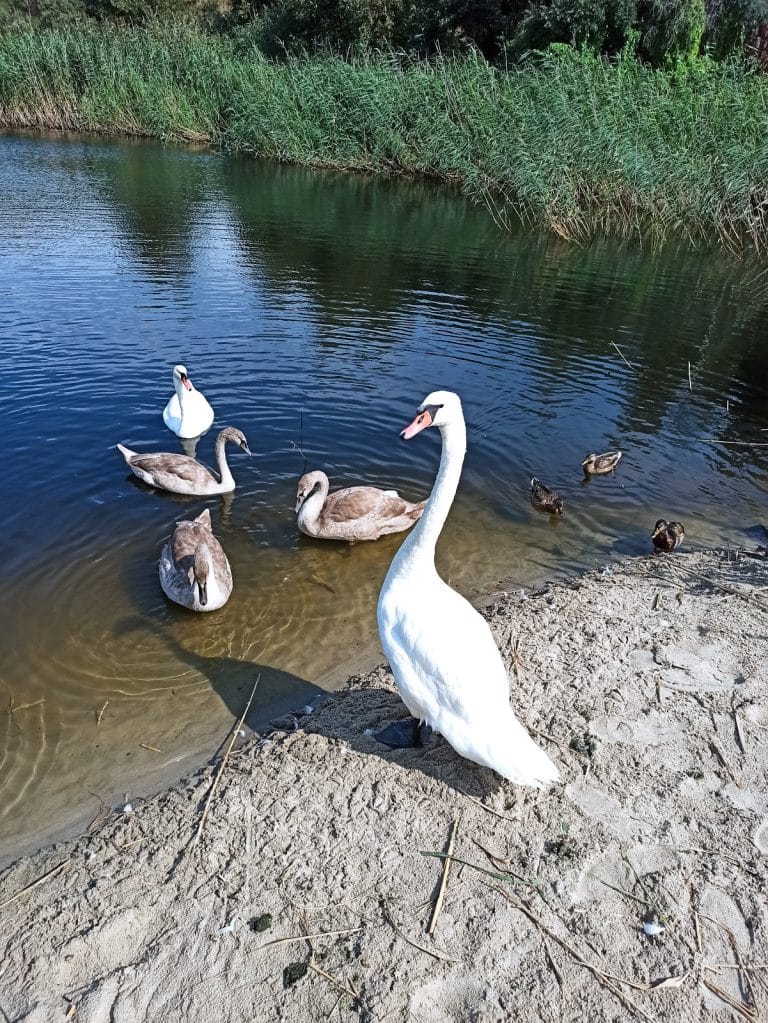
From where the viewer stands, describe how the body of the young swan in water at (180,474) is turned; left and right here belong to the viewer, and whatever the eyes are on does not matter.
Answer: facing to the right of the viewer

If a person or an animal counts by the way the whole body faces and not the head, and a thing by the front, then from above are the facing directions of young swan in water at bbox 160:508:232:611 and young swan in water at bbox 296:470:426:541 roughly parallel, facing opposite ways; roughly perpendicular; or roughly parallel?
roughly perpendicular

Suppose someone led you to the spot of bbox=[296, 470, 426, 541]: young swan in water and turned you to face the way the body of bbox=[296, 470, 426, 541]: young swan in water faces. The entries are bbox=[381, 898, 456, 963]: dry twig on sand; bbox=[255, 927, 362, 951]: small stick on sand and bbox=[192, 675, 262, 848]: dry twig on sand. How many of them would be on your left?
3

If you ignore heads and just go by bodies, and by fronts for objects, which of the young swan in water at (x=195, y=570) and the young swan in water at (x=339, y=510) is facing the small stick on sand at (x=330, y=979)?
the young swan in water at (x=195, y=570)

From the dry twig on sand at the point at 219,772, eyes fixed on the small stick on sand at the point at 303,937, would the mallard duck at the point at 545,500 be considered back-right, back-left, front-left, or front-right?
back-left

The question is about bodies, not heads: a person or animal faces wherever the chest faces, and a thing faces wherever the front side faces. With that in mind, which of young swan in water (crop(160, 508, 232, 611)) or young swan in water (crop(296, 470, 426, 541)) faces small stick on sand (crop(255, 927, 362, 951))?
young swan in water (crop(160, 508, 232, 611))

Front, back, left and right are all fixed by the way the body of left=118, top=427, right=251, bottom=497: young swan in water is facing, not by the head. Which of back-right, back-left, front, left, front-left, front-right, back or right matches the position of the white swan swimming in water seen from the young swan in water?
left

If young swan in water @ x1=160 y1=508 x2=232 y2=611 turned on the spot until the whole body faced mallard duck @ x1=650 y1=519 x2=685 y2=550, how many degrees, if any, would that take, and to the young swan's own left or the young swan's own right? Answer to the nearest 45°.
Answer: approximately 90° to the young swan's own left

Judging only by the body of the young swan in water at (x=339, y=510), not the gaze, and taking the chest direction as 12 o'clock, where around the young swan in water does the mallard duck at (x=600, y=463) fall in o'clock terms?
The mallard duck is roughly at 5 o'clock from the young swan in water.

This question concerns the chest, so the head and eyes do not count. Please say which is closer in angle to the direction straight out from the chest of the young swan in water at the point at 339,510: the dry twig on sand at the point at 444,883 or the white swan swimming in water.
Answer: the white swan swimming in water

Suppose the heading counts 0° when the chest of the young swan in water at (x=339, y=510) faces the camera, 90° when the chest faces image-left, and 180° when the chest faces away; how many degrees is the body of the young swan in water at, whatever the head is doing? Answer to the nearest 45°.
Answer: approximately 90°
